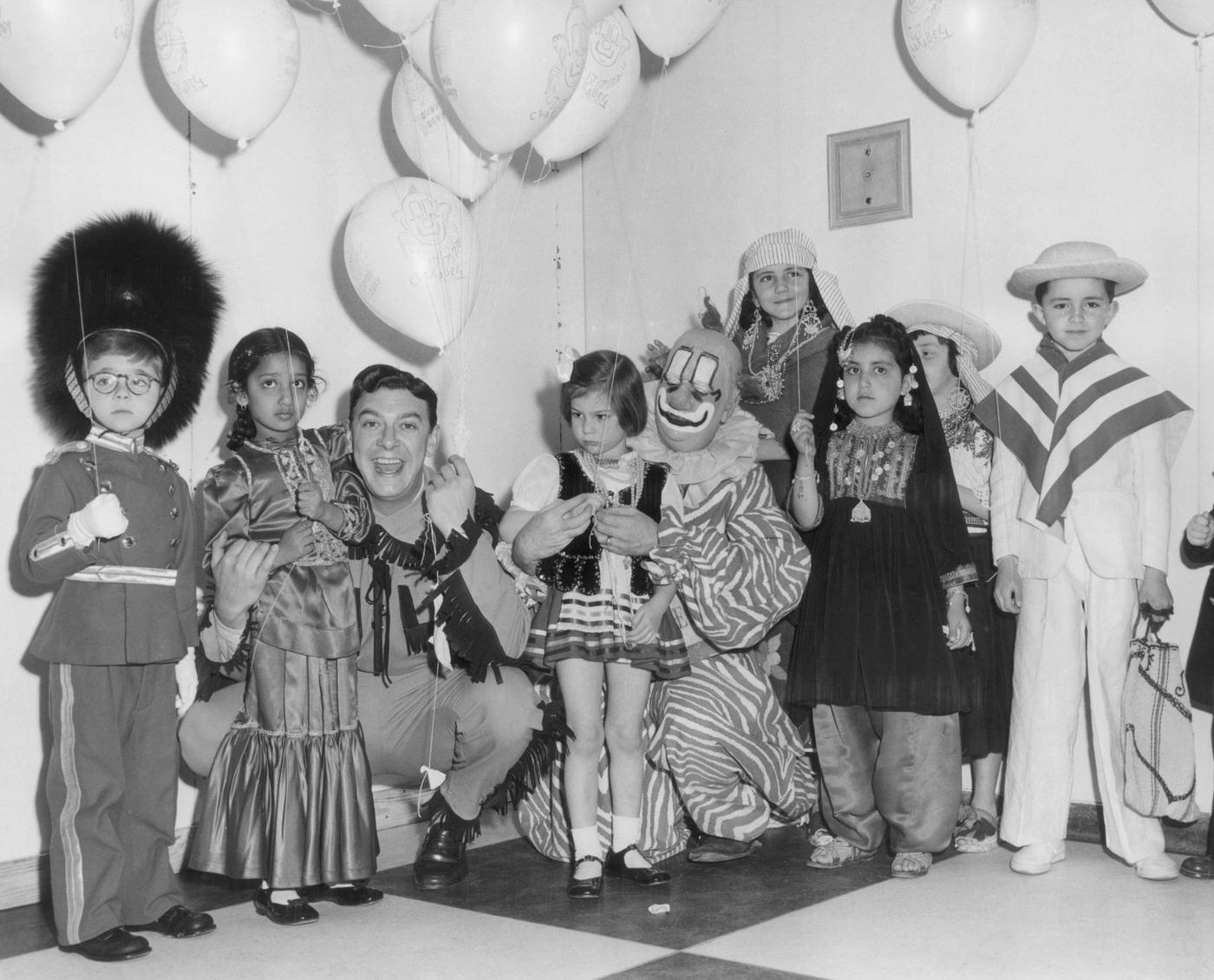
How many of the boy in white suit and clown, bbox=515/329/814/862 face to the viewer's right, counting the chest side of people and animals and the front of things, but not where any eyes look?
0

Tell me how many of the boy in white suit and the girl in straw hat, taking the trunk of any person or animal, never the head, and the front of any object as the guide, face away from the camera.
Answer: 0

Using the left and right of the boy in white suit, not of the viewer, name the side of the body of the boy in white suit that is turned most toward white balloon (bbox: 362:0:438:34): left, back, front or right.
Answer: right

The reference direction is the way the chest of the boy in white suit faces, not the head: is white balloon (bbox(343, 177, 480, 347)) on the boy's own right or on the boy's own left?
on the boy's own right

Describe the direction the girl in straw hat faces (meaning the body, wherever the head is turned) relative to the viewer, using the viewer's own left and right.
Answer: facing the viewer and to the left of the viewer

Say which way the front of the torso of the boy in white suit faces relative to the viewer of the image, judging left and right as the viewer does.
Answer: facing the viewer

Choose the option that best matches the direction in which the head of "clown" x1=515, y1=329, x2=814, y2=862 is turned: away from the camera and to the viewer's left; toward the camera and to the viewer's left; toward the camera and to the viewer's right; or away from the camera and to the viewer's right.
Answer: toward the camera and to the viewer's left

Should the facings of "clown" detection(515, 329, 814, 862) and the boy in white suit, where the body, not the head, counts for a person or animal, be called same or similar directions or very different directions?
same or similar directions

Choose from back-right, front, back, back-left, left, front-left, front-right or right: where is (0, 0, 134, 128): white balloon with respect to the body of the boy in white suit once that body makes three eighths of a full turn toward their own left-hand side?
back

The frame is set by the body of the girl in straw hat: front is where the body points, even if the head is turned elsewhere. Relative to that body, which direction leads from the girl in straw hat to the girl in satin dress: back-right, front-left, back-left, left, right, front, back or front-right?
front

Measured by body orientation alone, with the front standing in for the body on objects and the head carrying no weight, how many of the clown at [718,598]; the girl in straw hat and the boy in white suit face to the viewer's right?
0

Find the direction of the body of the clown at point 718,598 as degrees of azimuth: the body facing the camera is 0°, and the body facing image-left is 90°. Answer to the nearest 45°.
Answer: approximately 45°

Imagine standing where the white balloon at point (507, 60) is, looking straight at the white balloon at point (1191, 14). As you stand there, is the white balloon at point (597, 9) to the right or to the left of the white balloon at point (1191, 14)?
left
